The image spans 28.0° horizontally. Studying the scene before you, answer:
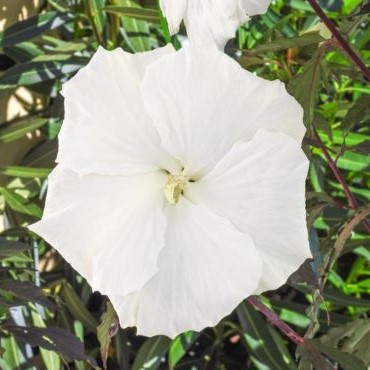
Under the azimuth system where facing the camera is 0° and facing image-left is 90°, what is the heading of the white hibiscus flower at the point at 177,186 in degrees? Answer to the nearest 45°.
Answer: approximately 0°
